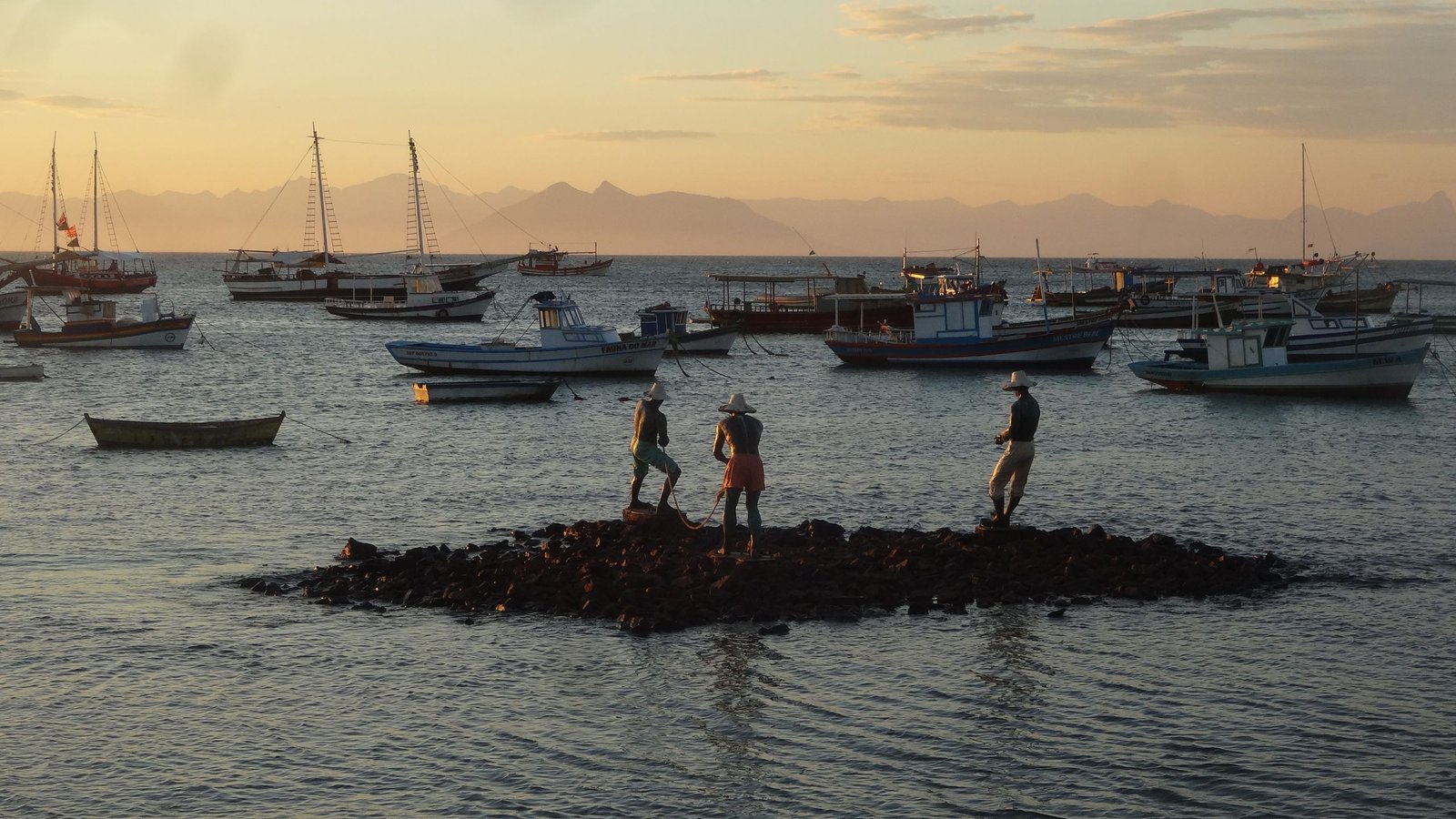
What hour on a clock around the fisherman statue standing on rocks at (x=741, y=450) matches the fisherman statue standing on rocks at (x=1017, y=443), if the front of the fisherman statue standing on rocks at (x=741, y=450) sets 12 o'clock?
the fisherman statue standing on rocks at (x=1017, y=443) is roughly at 2 o'clock from the fisherman statue standing on rocks at (x=741, y=450).

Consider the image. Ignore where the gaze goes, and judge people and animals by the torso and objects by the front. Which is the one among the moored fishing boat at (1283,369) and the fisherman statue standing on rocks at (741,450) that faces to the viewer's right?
the moored fishing boat

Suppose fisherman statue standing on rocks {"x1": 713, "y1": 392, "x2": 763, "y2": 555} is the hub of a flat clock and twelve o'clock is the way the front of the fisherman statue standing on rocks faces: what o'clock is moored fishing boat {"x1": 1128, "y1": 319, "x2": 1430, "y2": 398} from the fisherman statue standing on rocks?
The moored fishing boat is roughly at 1 o'clock from the fisherman statue standing on rocks.

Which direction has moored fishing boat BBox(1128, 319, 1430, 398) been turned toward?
to the viewer's right

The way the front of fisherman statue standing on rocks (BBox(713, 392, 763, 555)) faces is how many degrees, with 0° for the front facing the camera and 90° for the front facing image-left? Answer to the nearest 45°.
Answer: approximately 180°

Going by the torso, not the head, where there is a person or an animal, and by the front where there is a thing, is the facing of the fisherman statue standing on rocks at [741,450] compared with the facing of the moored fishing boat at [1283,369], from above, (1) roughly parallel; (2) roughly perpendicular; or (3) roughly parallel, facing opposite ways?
roughly perpendicular

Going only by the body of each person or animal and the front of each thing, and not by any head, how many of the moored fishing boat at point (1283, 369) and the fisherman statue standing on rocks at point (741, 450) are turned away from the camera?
1

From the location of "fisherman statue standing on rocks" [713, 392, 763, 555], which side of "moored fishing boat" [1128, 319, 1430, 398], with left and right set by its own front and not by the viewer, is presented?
right

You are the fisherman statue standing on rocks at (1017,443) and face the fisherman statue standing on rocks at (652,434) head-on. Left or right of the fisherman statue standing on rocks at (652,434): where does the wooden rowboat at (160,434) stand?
right
